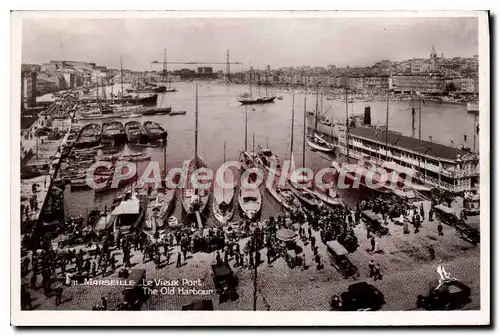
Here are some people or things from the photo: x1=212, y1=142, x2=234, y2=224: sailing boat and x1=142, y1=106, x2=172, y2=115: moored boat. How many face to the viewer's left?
0

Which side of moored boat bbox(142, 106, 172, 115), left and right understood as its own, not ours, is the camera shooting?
right
